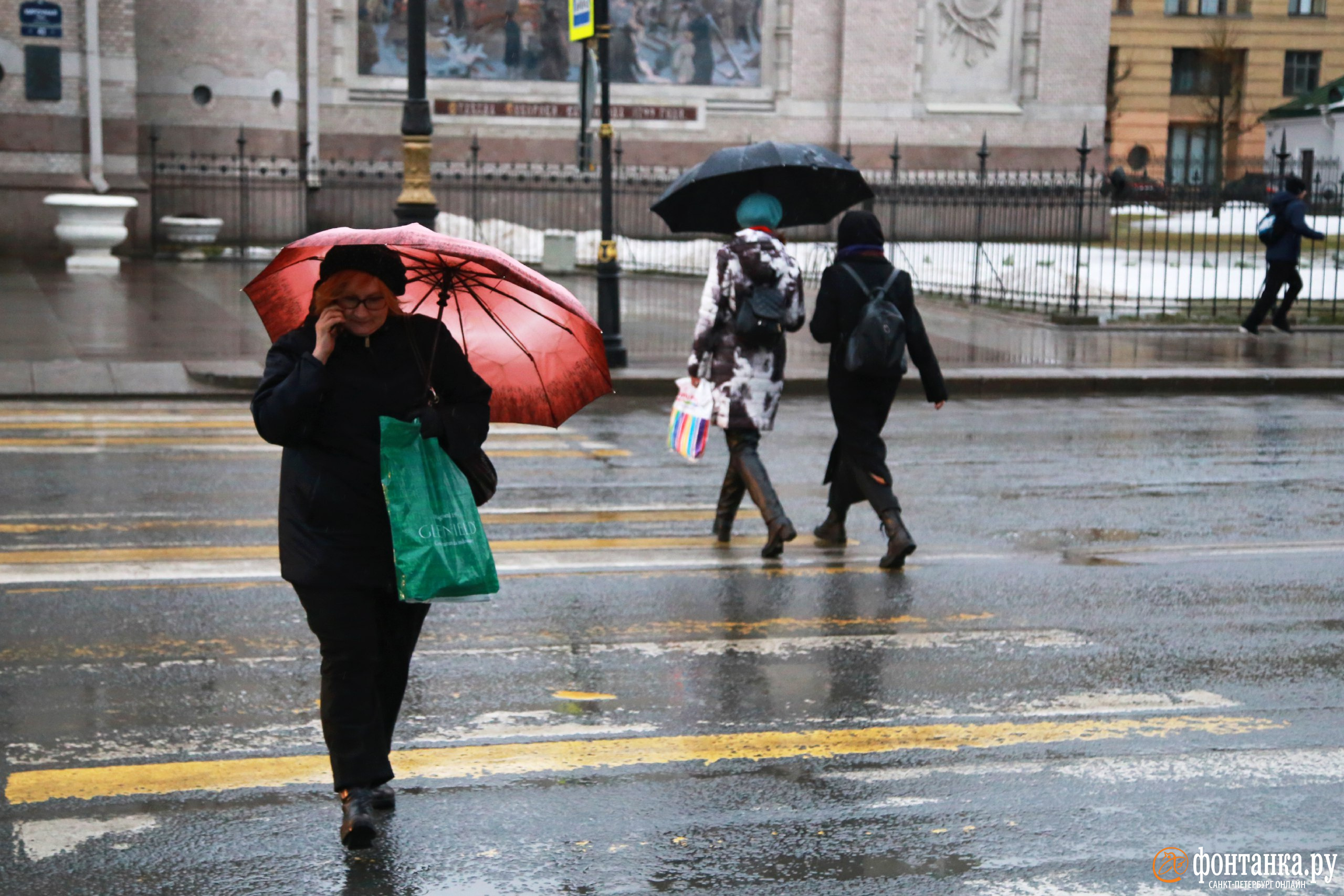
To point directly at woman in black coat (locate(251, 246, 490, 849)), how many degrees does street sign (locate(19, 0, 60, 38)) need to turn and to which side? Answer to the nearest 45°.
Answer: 0° — it already faces them

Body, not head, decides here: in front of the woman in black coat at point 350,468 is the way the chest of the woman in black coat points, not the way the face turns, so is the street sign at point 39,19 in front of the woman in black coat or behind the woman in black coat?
behind

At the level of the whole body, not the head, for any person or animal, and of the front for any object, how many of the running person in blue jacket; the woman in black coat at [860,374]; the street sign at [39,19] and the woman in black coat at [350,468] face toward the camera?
2

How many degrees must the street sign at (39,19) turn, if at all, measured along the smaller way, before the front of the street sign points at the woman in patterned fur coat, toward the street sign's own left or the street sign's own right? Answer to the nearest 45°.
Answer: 0° — it already faces them

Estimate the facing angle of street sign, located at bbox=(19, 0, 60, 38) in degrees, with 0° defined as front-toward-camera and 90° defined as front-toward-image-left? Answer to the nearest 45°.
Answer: approximately 0°

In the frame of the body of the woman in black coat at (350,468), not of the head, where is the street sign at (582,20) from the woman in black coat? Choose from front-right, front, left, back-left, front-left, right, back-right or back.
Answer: back

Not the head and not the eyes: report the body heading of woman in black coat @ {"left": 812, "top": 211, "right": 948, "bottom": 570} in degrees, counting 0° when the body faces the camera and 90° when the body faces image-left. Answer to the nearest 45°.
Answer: approximately 135°

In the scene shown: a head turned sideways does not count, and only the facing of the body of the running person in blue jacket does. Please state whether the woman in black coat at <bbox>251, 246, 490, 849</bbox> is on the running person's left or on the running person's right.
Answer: on the running person's right

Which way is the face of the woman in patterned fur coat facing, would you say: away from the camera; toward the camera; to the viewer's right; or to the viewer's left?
away from the camera
